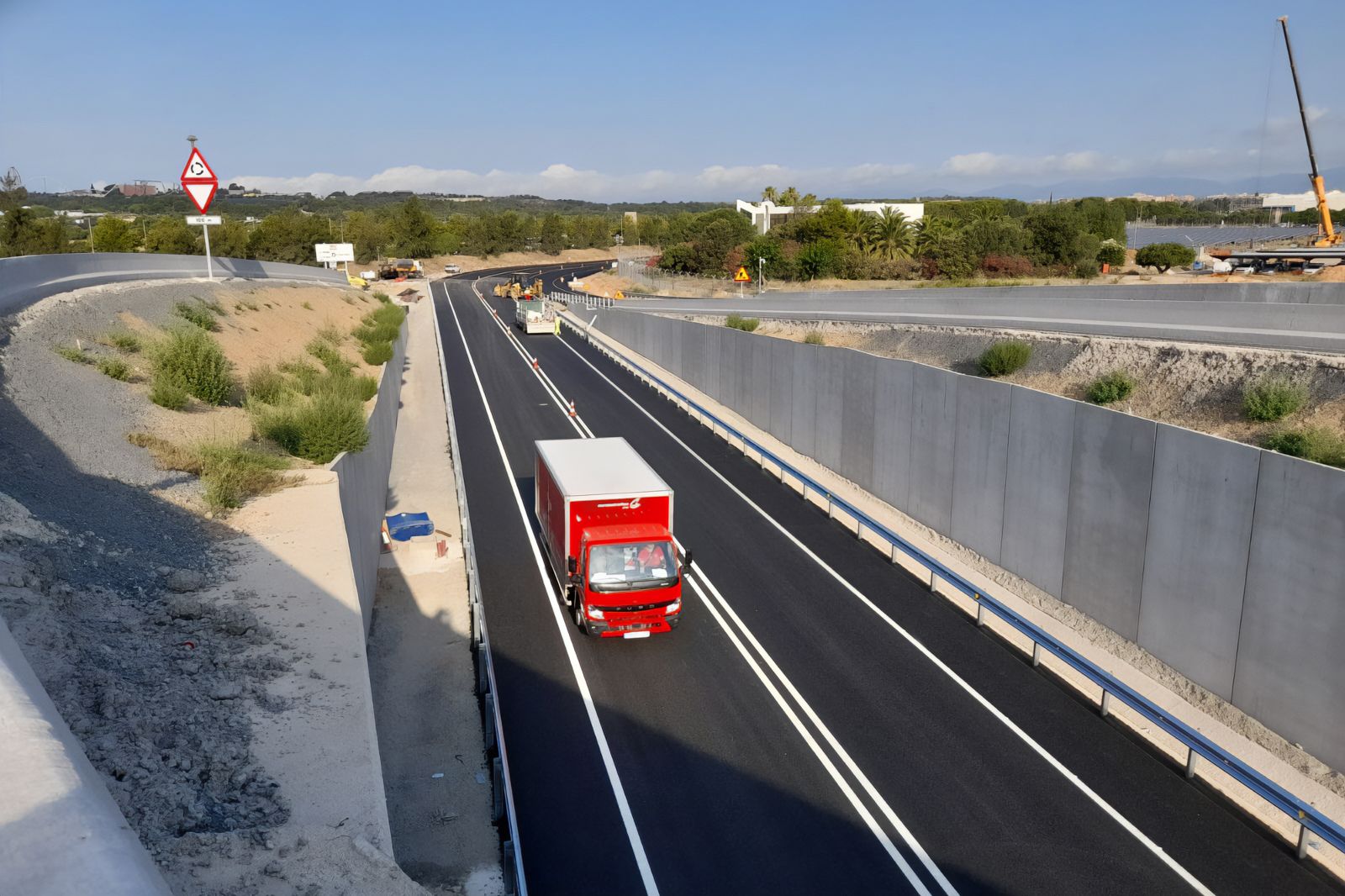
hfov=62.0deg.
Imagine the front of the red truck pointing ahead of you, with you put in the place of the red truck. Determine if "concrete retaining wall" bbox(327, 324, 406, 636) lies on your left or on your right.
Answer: on your right

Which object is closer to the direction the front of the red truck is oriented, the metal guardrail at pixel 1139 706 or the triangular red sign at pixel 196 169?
the metal guardrail

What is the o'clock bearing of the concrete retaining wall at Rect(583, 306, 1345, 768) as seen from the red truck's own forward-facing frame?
The concrete retaining wall is roughly at 9 o'clock from the red truck.

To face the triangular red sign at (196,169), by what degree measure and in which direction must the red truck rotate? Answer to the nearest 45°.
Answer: approximately 135° to its right

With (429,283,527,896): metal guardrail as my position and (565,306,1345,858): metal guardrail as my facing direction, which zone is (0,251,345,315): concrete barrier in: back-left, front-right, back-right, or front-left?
back-left

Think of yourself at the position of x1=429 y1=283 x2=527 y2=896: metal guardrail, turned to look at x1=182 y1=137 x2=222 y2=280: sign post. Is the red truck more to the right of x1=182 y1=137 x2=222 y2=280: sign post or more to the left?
right

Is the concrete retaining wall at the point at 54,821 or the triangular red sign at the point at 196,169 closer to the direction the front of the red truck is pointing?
the concrete retaining wall

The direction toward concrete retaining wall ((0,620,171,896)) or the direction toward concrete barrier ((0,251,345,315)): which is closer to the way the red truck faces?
the concrete retaining wall

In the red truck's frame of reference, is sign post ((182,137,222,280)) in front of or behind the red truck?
behind

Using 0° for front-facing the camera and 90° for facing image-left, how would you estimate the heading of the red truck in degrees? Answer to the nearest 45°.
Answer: approximately 0°
